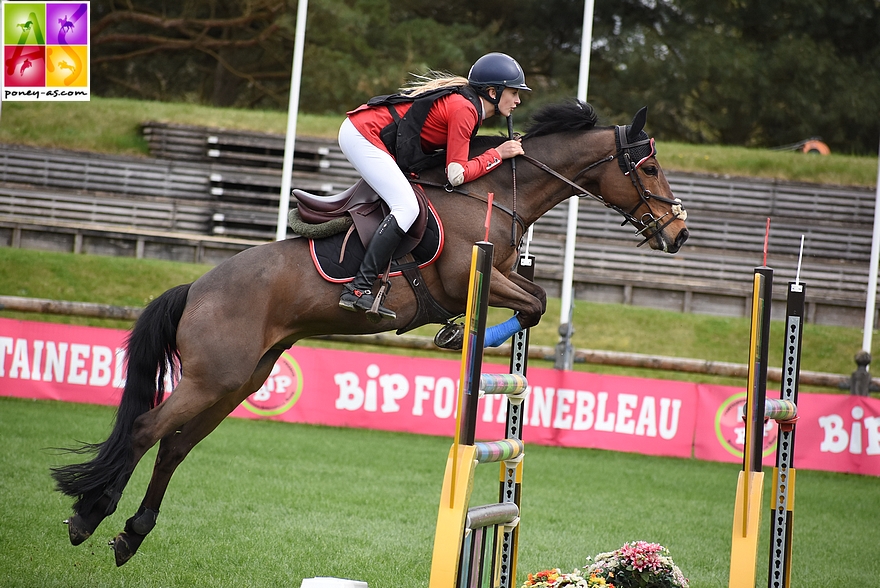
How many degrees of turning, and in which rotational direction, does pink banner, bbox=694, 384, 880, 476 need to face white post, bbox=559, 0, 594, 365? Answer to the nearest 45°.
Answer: approximately 90° to its right

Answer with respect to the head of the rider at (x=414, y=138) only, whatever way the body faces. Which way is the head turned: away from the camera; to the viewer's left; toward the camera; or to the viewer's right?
to the viewer's right

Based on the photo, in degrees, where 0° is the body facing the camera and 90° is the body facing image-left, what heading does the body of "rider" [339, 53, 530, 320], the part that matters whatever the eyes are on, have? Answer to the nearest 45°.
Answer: approximately 270°

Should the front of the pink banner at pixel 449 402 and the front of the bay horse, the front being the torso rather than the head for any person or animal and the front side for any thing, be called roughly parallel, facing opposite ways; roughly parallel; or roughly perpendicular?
roughly perpendicular

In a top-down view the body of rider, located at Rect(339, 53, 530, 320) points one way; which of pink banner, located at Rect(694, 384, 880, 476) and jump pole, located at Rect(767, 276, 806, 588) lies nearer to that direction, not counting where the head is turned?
the jump pole

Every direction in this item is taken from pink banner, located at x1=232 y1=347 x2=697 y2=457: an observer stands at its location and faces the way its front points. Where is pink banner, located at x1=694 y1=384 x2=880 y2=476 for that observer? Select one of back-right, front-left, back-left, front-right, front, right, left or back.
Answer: left

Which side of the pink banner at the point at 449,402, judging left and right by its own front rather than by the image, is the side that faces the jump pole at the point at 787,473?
front

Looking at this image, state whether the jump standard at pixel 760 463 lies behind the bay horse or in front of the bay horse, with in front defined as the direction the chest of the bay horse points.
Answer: in front

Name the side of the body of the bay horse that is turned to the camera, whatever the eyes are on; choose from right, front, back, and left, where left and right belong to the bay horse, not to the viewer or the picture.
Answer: right

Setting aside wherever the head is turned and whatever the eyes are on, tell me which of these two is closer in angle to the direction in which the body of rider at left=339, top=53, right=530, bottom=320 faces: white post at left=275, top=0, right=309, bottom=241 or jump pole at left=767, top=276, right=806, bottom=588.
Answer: the jump pole

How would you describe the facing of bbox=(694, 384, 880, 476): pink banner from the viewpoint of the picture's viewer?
facing the viewer
